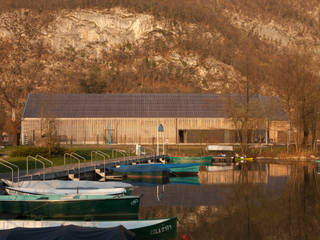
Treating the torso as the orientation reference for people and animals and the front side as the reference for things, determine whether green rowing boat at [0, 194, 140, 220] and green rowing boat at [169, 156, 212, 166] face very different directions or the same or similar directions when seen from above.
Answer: same or similar directions

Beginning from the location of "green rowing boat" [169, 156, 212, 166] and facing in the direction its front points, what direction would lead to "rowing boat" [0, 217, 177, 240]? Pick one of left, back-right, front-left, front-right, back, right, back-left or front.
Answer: right

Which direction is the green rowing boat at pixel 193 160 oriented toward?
to the viewer's right

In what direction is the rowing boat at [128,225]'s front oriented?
to the viewer's right

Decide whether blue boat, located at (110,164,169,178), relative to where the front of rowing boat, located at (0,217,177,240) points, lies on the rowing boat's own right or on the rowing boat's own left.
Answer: on the rowing boat's own left

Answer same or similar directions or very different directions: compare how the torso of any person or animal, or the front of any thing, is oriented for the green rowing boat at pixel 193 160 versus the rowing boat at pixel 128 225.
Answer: same or similar directions

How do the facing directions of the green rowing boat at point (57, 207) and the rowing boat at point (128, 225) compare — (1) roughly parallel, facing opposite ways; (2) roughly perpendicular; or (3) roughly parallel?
roughly parallel

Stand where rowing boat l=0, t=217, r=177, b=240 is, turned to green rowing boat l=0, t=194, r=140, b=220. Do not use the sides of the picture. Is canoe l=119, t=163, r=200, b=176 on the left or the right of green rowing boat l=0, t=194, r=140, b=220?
right

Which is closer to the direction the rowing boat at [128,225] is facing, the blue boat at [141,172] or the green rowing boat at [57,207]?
the blue boat

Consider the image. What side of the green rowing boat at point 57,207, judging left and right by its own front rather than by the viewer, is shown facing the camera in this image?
right

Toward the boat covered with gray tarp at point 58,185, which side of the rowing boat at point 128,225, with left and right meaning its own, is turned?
left

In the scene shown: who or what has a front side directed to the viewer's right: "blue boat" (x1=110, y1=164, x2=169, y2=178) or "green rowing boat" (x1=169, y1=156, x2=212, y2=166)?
the green rowing boat
